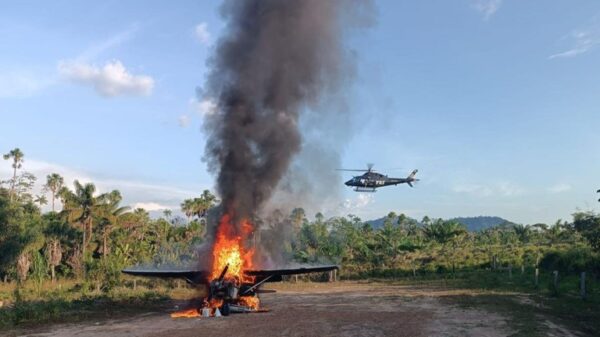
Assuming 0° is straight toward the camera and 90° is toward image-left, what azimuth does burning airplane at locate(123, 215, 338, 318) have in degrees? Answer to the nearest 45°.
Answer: approximately 0°
